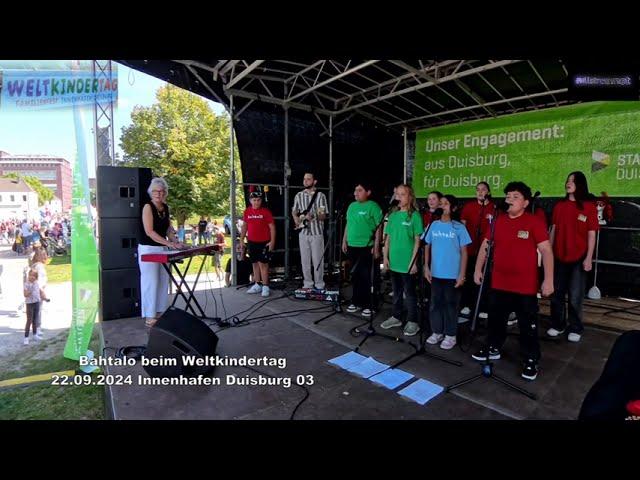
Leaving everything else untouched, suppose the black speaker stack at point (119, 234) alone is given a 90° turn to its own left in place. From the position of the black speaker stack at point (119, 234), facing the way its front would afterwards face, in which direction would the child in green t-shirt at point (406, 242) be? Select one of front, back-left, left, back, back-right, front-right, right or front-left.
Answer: front-left

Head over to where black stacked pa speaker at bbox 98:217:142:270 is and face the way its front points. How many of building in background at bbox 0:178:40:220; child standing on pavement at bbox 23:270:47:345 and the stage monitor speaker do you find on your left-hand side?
1

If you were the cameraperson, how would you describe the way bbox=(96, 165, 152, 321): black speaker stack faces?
facing to the left of the viewer

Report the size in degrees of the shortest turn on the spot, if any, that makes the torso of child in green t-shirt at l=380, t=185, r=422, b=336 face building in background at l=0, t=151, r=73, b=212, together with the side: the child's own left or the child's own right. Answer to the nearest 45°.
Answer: approximately 90° to the child's own right

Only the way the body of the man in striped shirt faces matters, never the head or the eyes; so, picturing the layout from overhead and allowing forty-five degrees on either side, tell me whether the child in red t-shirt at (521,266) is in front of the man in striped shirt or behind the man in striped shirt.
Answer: in front

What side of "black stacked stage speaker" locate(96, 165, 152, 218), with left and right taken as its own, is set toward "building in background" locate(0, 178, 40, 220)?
right

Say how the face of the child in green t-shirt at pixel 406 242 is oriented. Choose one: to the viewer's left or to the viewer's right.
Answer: to the viewer's left

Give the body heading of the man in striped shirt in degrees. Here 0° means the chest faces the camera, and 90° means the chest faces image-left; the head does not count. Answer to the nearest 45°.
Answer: approximately 0°

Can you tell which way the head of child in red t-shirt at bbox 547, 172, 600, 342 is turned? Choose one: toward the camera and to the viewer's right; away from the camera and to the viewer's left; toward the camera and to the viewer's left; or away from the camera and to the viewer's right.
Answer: toward the camera and to the viewer's left
